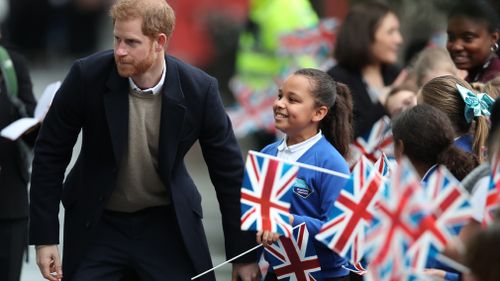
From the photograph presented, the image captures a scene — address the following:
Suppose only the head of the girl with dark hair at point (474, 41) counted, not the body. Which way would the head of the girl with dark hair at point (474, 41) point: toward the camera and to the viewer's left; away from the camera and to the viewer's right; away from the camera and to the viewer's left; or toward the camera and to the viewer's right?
toward the camera and to the viewer's left

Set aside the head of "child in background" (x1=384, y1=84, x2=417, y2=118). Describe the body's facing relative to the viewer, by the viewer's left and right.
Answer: facing the viewer and to the left of the viewer

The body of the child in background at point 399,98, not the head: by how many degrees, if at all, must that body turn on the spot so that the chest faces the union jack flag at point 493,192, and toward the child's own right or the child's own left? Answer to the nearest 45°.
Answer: approximately 45° to the child's own left

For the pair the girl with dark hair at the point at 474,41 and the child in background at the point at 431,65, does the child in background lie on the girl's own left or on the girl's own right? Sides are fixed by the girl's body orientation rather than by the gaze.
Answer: on the girl's own right

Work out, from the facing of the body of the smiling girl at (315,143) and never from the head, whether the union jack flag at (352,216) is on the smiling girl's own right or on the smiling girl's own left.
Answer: on the smiling girl's own left

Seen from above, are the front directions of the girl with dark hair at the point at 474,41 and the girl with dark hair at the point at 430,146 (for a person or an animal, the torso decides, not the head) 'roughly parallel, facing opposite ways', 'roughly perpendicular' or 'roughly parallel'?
roughly perpendicular

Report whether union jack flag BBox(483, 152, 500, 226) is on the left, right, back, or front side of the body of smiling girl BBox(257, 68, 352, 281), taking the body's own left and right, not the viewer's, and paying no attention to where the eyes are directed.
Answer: left

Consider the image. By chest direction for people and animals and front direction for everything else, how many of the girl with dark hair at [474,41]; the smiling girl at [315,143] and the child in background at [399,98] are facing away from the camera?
0

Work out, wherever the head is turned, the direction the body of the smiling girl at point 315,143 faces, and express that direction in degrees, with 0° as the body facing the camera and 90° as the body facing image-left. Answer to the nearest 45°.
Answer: approximately 45°

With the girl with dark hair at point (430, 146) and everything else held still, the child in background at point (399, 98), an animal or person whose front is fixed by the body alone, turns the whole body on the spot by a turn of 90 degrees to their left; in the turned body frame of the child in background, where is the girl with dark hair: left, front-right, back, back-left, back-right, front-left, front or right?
front-right

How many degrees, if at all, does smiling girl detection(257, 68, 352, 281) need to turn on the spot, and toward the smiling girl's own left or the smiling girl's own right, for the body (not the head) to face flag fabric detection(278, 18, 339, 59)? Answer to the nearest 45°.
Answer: approximately 135° to the smiling girl's own right

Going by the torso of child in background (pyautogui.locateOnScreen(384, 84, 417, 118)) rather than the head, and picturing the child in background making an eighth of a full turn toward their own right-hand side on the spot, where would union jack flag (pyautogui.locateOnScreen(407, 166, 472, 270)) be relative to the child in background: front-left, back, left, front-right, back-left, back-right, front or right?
left

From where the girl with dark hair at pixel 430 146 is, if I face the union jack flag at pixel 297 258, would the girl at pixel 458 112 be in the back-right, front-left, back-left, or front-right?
back-right

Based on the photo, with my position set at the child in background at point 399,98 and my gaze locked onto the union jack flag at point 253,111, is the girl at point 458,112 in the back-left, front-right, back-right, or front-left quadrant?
back-left
